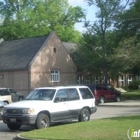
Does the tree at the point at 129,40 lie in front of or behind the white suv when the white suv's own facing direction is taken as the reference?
behind

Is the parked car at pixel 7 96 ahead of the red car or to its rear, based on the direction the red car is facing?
to the rear

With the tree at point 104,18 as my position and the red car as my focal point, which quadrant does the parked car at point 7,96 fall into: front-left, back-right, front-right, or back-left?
front-right

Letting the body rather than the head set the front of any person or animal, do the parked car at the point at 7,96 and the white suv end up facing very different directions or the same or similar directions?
very different directions

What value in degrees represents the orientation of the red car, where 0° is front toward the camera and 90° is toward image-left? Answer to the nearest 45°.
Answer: approximately 225°

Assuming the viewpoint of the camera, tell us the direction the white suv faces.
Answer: facing the viewer and to the left of the viewer
